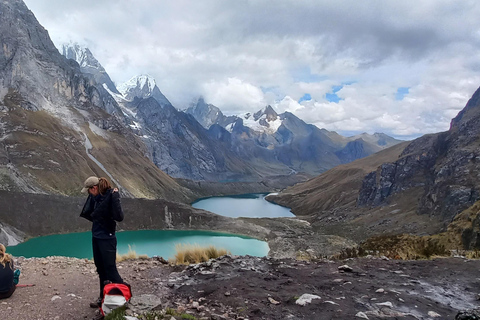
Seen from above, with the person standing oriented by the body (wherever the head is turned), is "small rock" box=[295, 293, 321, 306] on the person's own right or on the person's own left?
on the person's own left

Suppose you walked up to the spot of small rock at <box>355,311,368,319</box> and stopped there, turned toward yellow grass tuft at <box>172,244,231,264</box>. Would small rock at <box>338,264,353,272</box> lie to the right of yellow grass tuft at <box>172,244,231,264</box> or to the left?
right

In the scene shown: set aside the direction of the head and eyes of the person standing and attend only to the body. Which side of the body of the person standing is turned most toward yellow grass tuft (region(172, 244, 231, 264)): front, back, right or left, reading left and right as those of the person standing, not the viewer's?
back

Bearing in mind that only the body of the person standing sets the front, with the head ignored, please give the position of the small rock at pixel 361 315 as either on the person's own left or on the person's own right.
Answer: on the person's own left

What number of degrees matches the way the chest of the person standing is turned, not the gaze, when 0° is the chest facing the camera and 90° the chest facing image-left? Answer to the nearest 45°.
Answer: approximately 45°

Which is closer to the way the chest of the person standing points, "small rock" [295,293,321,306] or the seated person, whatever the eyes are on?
the seated person
